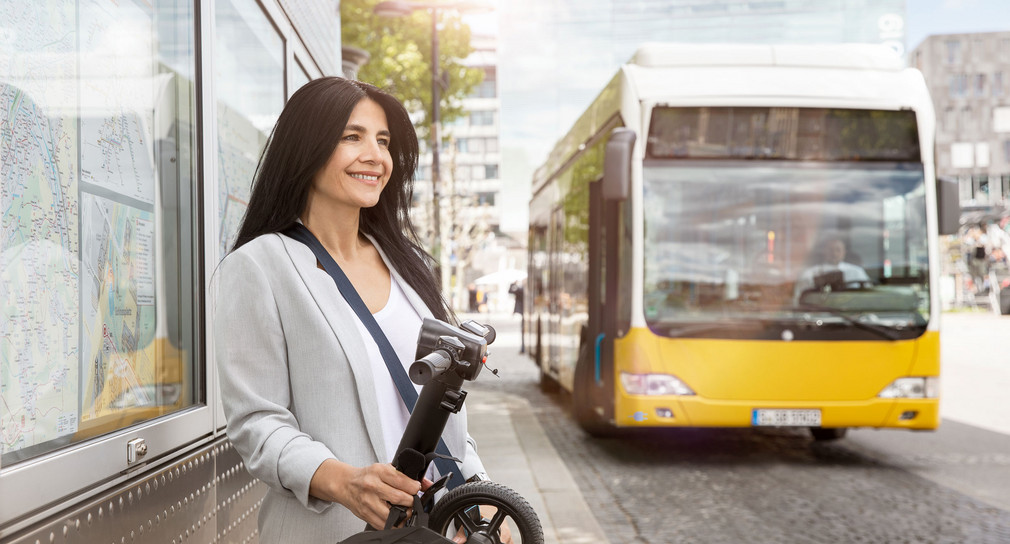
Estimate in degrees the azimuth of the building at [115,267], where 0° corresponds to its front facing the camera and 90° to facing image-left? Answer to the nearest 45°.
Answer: approximately 315°

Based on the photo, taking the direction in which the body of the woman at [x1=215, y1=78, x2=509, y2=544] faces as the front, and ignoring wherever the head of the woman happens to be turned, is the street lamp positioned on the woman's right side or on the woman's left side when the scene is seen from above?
on the woman's left side

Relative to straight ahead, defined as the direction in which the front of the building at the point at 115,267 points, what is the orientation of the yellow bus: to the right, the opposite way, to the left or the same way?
to the right

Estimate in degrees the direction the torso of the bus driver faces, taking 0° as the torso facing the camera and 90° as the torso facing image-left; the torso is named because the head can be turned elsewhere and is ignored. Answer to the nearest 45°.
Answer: approximately 0°
